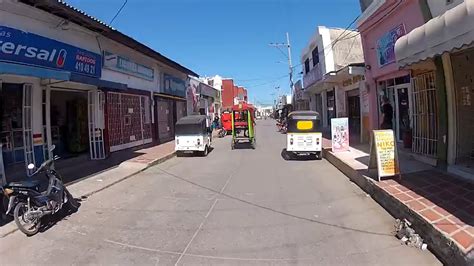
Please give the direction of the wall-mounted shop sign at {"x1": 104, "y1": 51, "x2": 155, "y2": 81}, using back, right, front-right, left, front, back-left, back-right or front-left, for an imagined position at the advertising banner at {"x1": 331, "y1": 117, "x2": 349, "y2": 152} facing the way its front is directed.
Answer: right

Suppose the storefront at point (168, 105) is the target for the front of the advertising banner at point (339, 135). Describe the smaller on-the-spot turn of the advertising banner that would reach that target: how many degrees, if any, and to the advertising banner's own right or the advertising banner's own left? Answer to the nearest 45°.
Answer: approximately 135° to the advertising banner's own right

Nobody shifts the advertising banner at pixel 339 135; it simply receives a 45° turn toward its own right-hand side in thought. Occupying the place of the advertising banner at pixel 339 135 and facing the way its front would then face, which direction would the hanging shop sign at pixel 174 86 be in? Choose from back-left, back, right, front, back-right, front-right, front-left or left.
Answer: right

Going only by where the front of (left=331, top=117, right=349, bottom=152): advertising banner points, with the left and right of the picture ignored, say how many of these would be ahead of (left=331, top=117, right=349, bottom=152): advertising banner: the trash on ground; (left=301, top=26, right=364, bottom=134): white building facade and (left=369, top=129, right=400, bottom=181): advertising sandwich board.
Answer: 2

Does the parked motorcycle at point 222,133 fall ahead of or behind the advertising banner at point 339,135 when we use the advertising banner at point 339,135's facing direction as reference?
behind

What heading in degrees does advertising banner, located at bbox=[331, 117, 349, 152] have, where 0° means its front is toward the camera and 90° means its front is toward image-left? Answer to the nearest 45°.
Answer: approximately 0°
